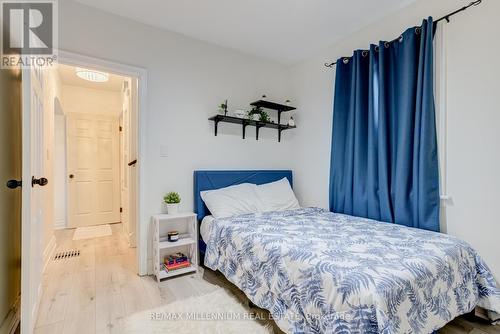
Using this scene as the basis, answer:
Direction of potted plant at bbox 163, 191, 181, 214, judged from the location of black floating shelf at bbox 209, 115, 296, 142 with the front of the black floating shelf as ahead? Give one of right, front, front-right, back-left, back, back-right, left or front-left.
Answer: right

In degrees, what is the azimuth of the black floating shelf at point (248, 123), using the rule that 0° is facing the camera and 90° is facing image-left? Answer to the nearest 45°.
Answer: approximately 315°

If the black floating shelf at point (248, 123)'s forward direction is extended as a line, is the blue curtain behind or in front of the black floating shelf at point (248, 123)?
in front

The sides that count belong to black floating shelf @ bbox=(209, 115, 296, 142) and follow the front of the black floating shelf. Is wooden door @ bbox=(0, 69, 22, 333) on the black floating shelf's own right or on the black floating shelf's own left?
on the black floating shelf's own right

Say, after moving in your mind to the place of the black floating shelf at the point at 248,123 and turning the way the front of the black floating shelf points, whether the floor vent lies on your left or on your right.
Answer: on your right
